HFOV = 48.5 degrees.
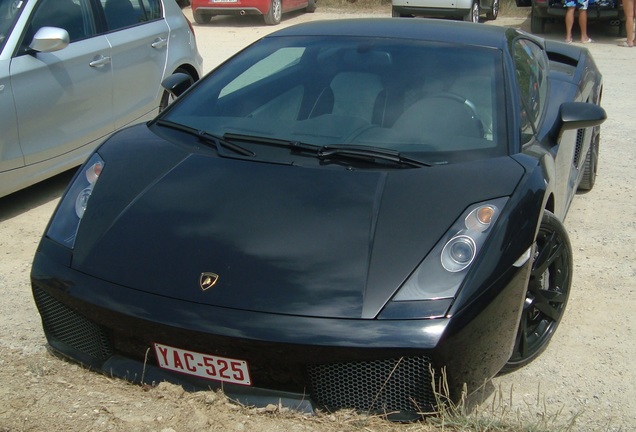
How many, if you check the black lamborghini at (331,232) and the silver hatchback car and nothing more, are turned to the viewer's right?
0

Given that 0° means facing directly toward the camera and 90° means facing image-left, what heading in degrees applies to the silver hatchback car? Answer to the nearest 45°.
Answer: approximately 45°

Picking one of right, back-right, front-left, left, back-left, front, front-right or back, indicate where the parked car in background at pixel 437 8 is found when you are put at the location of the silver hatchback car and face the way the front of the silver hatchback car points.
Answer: back

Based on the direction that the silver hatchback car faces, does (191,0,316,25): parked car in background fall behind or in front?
behind

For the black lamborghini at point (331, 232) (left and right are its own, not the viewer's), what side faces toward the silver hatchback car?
right

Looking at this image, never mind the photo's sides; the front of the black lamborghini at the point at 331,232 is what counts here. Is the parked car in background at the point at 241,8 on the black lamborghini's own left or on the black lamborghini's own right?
on the black lamborghini's own right

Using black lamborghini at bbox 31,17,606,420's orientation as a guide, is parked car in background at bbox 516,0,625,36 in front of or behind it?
behind

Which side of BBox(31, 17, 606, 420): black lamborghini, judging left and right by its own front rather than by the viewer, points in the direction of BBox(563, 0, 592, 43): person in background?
back

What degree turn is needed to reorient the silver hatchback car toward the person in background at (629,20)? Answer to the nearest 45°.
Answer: approximately 180°
